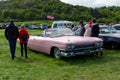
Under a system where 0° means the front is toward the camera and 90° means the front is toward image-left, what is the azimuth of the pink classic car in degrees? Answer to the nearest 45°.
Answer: approximately 315°
